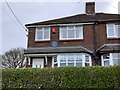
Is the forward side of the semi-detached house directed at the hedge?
yes

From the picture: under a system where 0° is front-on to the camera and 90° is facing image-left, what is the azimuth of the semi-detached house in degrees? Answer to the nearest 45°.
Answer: approximately 0°
